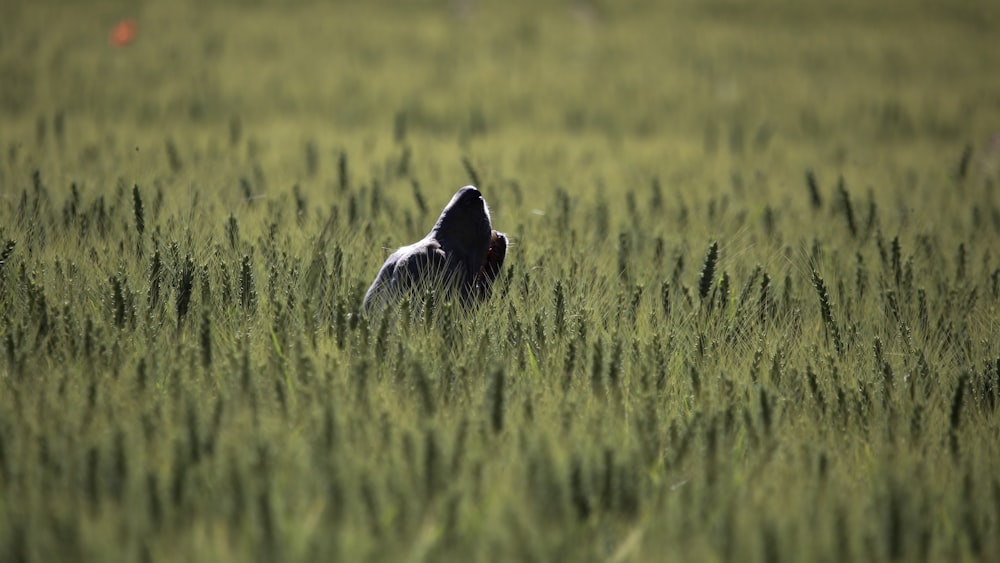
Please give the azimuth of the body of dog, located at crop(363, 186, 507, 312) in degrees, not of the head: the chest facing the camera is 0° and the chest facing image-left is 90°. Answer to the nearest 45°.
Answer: approximately 270°
